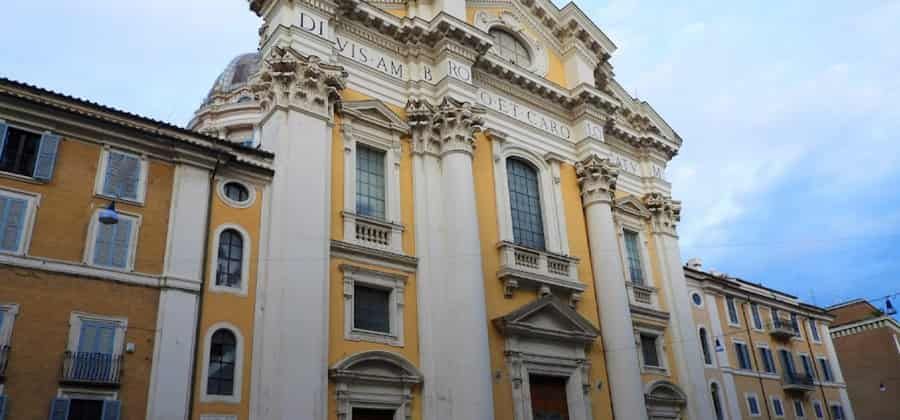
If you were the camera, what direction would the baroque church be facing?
facing the viewer and to the right of the viewer
